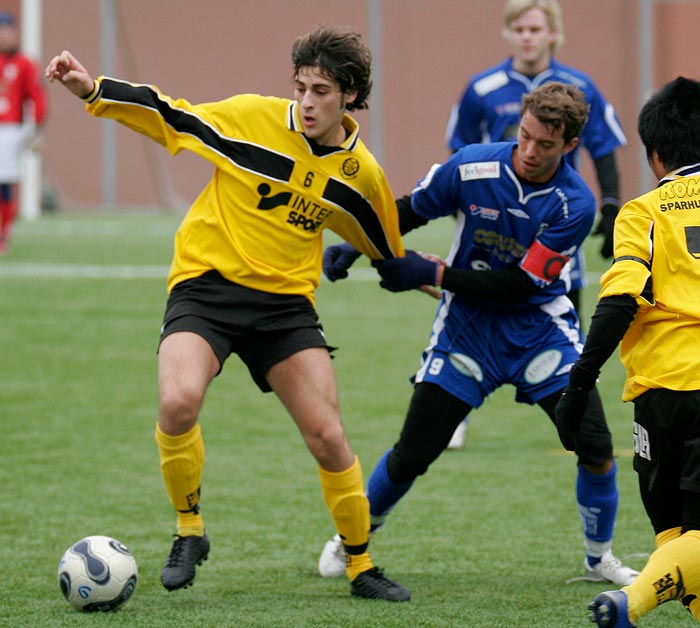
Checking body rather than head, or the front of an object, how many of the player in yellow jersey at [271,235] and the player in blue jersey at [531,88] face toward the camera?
2

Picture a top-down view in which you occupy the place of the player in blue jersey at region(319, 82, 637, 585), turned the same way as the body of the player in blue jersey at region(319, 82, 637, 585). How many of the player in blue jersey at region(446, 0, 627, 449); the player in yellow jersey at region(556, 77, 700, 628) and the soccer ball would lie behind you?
1

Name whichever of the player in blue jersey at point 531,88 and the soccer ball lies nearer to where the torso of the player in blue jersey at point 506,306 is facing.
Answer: the soccer ball

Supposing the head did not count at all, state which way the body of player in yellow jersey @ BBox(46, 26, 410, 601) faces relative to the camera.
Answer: toward the camera

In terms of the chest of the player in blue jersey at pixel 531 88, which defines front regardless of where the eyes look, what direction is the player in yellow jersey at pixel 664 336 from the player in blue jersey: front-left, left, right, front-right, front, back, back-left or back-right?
front

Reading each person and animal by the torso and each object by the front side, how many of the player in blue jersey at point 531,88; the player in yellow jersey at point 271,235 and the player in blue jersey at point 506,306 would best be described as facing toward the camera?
3

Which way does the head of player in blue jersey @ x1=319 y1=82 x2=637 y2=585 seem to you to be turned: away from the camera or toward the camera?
toward the camera

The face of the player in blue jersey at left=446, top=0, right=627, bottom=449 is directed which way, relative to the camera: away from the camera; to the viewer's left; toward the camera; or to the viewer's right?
toward the camera

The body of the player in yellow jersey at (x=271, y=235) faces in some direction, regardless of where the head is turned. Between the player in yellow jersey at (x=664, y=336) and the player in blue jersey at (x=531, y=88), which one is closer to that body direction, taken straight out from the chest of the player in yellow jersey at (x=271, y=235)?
the player in yellow jersey

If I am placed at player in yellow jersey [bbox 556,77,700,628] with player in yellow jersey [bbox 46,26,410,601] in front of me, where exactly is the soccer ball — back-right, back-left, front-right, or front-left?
front-left

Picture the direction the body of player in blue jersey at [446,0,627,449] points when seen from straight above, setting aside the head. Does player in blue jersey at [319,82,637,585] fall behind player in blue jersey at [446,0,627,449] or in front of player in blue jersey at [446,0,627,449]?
in front

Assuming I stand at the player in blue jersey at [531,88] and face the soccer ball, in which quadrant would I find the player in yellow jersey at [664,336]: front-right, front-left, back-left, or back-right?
front-left

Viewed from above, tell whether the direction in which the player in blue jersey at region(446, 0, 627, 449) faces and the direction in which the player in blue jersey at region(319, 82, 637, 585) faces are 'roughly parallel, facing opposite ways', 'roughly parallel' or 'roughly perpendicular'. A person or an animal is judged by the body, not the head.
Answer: roughly parallel

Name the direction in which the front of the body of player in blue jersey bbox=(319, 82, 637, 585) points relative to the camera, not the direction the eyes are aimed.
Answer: toward the camera

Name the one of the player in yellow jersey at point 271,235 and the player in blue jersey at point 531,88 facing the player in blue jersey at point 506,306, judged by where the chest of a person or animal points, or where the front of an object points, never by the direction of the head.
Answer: the player in blue jersey at point 531,88

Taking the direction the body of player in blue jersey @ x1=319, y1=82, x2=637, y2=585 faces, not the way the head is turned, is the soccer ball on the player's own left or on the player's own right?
on the player's own right

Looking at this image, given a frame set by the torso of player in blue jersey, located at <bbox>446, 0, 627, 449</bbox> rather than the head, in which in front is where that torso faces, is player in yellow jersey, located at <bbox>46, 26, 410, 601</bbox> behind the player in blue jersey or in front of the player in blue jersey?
in front

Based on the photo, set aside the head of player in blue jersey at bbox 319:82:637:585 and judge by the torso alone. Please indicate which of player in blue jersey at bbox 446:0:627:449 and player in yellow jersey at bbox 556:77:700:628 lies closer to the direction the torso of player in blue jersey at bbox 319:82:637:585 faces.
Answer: the player in yellow jersey
